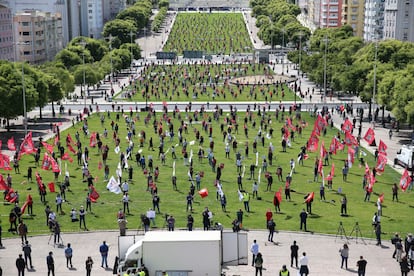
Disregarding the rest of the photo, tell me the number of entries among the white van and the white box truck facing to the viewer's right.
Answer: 0

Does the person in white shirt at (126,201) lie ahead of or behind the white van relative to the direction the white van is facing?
ahead

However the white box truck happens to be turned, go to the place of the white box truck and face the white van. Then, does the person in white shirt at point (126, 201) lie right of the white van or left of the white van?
left

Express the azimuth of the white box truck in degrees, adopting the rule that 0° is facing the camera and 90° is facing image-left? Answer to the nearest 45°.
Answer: approximately 90°

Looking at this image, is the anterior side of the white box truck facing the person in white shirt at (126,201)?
no

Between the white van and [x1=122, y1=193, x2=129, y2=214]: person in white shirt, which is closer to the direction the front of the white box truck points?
the person in white shirt

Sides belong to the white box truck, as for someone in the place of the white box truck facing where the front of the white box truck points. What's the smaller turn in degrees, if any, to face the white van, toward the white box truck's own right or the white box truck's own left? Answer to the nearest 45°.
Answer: approximately 135° to the white box truck's own right
